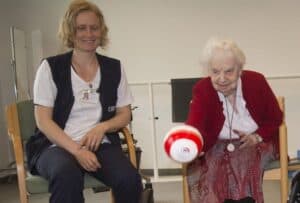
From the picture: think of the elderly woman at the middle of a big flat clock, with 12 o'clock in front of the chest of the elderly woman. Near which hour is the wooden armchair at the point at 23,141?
The wooden armchair is roughly at 3 o'clock from the elderly woman.

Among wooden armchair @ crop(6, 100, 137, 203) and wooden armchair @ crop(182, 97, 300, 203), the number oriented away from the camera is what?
0

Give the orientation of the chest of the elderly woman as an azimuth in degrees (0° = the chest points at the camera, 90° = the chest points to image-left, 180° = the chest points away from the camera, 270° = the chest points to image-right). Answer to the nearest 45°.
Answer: approximately 0°

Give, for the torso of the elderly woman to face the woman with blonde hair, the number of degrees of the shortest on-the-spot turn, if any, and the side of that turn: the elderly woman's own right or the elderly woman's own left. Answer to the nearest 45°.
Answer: approximately 90° to the elderly woman's own right

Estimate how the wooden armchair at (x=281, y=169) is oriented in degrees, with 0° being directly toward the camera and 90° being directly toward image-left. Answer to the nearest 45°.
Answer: approximately 45°

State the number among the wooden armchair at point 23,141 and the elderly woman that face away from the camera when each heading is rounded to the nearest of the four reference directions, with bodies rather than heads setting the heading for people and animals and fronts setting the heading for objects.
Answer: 0

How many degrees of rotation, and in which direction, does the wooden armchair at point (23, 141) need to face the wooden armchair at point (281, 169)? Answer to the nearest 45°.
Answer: approximately 45° to its left

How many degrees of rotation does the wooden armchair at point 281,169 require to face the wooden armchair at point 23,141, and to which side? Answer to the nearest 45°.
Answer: approximately 45° to its right
